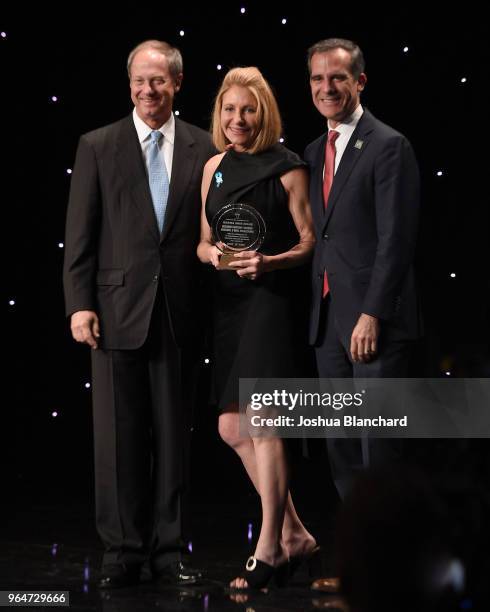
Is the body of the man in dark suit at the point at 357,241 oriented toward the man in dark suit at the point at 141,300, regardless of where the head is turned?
no

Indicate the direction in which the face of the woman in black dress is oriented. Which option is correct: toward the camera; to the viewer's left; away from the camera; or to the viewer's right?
toward the camera
